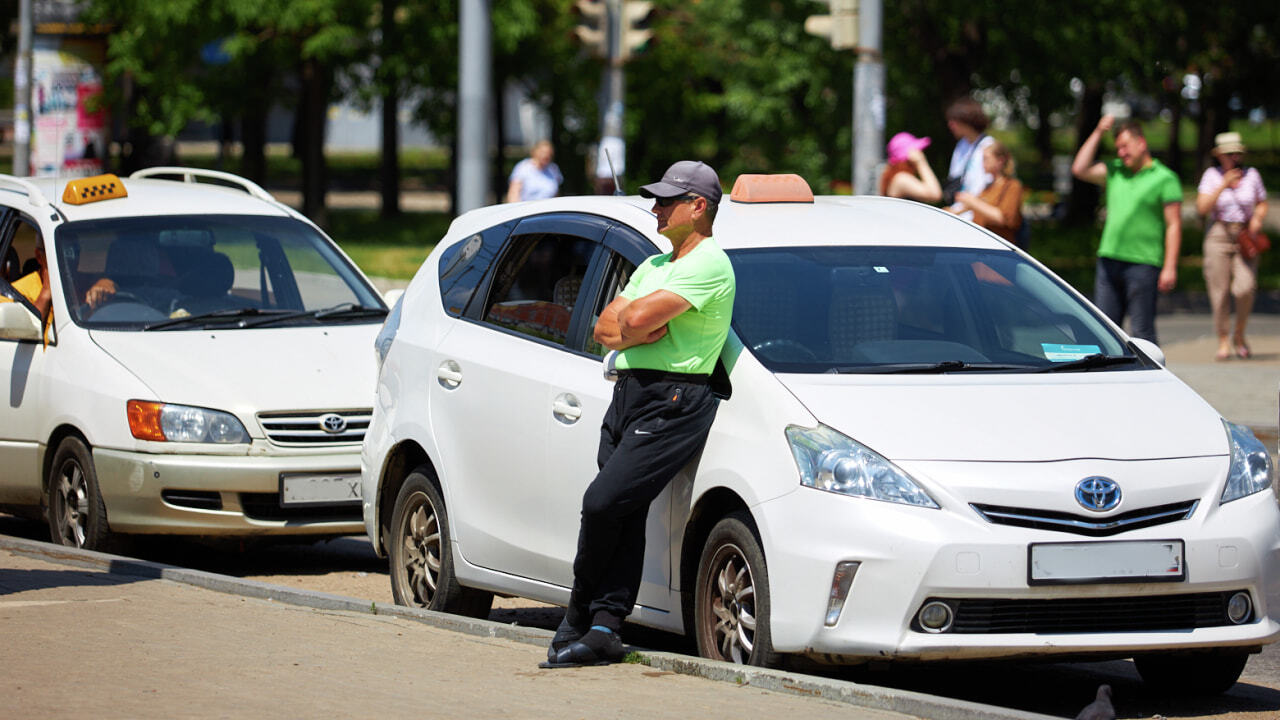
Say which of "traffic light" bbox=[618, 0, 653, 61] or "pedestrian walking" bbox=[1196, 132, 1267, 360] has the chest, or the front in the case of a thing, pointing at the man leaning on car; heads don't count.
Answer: the pedestrian walking

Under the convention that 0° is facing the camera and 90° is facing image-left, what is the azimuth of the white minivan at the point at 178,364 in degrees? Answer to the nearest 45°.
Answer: approximately 315°

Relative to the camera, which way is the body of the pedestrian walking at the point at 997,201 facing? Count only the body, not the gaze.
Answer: to the viewer's left

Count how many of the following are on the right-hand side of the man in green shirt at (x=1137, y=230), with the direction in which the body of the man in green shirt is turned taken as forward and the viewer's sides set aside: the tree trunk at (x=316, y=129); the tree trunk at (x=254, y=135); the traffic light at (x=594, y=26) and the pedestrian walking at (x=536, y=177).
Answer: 4

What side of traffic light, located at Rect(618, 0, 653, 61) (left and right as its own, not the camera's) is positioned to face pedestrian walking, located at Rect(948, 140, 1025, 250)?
right

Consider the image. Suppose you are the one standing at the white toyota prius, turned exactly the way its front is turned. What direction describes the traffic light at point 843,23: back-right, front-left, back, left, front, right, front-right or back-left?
back-left

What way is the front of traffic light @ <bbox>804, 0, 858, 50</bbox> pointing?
to the viewer's left

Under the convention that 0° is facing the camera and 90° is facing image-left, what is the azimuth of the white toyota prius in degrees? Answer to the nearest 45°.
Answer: approximately 315°

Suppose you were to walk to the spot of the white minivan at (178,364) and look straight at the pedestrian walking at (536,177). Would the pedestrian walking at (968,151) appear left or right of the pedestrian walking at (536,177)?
right

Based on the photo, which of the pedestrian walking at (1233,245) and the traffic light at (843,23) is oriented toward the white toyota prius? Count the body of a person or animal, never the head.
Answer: the pedestrian walking

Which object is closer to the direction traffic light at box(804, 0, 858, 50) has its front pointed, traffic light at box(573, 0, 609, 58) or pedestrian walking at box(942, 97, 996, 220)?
the traffic light

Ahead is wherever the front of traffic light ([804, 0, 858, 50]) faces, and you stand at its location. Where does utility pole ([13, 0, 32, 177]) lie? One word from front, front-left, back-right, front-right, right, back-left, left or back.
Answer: front-right
